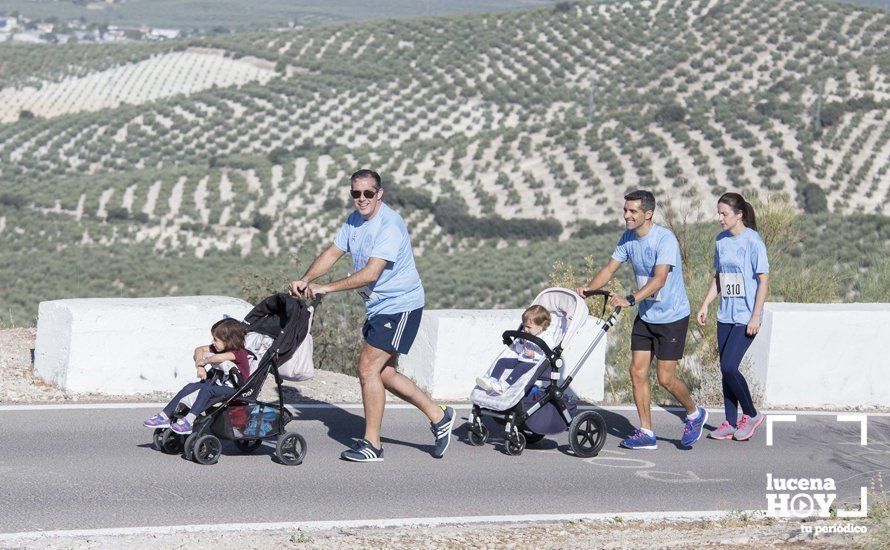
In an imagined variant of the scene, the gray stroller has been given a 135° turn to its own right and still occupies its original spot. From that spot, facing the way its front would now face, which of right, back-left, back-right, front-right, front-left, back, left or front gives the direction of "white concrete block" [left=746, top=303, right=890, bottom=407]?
front-right

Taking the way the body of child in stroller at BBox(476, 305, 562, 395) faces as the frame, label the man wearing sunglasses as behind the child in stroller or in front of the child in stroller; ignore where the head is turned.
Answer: in front

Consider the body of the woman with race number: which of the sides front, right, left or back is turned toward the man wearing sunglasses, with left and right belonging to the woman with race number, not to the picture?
front

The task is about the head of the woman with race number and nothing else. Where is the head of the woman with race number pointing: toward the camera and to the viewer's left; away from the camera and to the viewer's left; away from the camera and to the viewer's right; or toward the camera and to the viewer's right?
toward the camera and to the viewer's left

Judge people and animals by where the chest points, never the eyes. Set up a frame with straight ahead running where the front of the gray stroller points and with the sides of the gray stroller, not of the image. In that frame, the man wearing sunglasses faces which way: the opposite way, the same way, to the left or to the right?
the same way

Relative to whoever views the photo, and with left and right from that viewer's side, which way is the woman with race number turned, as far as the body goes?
facing the viewer and to the left of the viewer

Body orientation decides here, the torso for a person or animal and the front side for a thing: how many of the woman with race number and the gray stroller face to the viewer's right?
0

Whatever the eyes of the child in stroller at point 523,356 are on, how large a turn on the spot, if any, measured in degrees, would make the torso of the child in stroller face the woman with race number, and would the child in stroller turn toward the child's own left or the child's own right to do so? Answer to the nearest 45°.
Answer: approximately 135° to the child's own left

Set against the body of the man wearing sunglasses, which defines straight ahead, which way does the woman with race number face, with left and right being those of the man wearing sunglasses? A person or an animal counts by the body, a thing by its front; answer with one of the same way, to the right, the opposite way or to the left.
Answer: the same way

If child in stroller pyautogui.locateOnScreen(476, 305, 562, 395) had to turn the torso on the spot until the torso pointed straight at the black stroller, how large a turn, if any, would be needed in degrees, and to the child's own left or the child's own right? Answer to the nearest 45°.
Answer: approximately 45° to the child's own right

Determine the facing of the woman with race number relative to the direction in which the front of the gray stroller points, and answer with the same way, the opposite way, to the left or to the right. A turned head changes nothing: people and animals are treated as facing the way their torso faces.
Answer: the same way

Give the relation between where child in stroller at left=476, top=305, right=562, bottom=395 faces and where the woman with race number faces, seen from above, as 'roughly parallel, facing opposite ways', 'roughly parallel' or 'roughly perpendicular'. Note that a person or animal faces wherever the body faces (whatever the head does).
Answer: roughly parallel

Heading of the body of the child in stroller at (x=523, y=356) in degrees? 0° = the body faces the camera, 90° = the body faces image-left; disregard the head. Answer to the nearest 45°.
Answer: approximately 45°

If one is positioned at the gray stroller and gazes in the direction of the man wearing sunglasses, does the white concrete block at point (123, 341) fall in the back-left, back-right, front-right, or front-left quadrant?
front-right

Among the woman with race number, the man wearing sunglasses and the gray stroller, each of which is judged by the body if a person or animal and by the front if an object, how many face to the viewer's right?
0

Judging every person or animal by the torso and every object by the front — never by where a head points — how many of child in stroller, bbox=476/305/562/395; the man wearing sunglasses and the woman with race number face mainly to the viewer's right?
0

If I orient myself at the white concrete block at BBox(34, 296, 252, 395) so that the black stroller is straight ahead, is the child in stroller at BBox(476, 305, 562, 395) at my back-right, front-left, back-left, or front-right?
front-left

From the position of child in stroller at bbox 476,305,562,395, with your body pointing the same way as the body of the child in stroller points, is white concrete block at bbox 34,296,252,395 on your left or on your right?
on your right

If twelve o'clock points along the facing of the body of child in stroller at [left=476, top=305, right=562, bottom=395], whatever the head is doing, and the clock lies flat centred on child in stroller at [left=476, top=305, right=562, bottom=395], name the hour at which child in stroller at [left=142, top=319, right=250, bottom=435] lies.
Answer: child in stroller at [left=142, top=319, right=250, bottom=435] is roughly at 1 o'clock from child in stroller at [left=476, top=305, right=562, bottom=395].

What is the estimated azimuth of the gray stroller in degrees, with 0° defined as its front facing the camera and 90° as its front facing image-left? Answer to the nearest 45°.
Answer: approximately 45°
